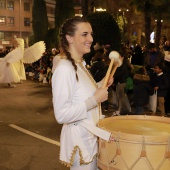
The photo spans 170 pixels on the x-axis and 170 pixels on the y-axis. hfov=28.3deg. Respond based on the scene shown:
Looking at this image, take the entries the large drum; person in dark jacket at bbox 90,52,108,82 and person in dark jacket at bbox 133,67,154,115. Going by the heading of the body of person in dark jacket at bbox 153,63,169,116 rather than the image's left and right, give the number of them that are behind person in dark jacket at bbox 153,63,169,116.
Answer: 0

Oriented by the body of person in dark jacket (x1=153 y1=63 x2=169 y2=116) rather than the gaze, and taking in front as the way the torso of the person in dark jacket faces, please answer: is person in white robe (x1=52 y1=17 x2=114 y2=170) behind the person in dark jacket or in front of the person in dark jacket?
in front

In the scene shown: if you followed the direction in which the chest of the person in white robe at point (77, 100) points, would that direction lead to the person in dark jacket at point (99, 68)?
no

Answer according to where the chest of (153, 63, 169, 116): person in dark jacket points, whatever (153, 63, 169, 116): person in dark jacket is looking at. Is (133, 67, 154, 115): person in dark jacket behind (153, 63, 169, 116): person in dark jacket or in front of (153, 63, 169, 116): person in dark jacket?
in front

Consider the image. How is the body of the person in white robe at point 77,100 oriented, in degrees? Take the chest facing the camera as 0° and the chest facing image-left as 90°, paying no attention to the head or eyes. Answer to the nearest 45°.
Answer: approximately 270°

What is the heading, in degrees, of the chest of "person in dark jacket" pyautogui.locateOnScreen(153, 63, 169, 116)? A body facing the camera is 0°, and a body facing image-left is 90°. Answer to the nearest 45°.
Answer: approximately 45°

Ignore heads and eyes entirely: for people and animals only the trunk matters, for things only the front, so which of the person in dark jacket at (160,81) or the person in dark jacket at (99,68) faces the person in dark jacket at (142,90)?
the person in dark jacket at (160,81)
